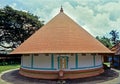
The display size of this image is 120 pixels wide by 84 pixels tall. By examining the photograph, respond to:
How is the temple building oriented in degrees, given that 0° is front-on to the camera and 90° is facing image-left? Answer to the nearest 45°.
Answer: approximately 0°

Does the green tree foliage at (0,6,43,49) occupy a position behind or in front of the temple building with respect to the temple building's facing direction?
behind
